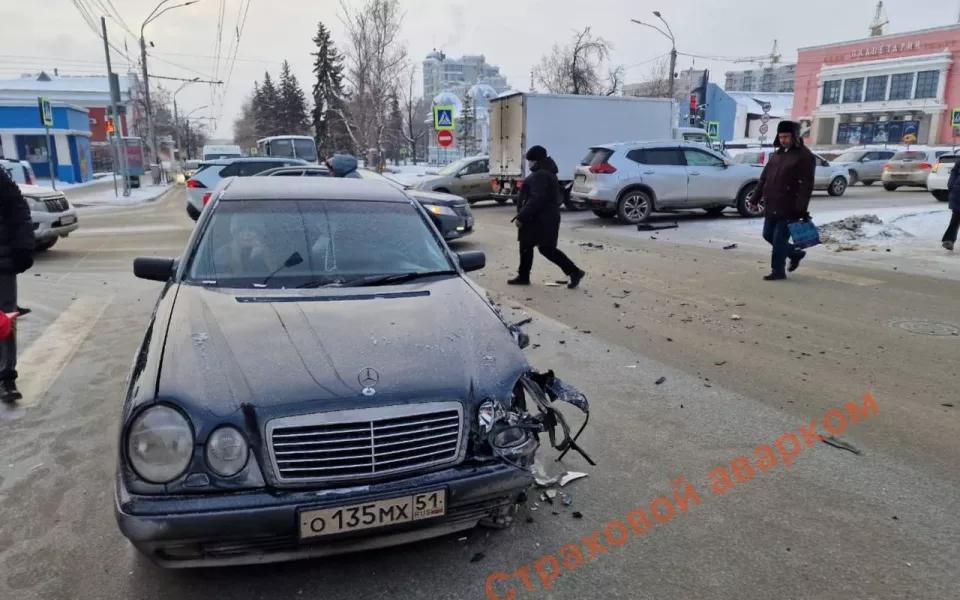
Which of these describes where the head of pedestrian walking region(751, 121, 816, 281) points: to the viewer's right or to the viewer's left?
to the viewer's left

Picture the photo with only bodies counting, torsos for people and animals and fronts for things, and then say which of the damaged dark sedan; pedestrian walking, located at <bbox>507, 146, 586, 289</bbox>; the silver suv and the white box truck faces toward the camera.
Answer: the damaged dark sedan

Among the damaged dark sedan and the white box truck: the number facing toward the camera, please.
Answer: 1

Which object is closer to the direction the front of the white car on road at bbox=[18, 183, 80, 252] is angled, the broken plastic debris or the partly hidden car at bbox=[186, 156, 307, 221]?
the broken plastic debris

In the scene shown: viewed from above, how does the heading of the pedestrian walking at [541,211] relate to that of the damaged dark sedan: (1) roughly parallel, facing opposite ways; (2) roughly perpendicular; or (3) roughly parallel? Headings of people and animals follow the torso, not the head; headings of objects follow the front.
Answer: roughly perpendicular

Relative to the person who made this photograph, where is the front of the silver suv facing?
facing away from the viewer and to the right of the viewer

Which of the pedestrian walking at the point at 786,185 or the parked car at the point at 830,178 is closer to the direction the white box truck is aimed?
the parked car

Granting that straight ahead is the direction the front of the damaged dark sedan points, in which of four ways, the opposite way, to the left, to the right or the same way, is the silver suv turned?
to the left

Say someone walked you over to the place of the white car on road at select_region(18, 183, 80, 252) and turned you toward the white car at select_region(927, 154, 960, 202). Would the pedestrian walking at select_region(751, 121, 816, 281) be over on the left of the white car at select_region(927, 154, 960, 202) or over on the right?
right

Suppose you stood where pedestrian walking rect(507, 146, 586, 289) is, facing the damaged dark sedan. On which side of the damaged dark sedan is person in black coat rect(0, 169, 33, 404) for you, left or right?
right

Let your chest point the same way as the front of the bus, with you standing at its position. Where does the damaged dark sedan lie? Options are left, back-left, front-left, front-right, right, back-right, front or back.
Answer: front-right
